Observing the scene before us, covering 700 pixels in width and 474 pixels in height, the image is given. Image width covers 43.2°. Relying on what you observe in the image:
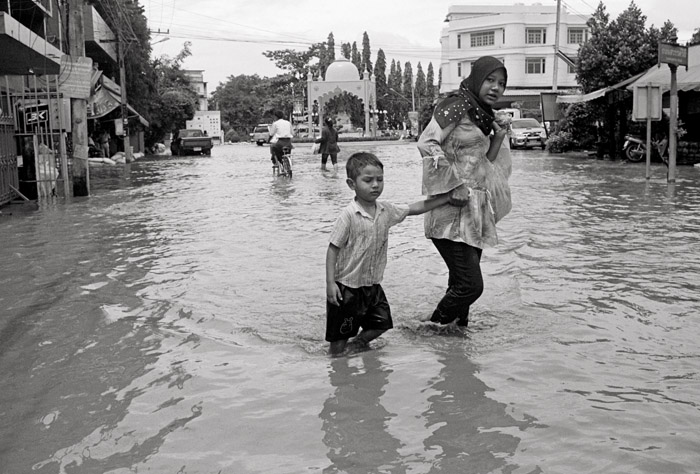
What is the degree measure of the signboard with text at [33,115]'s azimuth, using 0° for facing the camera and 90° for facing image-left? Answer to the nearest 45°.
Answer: approximately 315°

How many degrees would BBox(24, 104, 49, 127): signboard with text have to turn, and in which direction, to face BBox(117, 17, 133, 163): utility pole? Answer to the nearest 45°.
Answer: approximately 135° to its left

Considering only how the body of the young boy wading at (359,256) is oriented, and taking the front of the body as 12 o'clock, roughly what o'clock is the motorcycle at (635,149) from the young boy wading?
The motorcycle is roughly at 8 o'clock from the young boy wading.

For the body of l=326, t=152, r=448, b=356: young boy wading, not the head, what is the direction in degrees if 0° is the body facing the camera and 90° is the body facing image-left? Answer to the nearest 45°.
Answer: approximately 315°

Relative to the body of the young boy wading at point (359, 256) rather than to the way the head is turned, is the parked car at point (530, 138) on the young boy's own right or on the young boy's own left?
on the young boy's own left

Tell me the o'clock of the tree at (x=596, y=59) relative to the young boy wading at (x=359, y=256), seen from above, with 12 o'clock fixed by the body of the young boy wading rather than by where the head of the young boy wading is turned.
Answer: The tree is roughly at 8 o'clock from the young boy wading.
